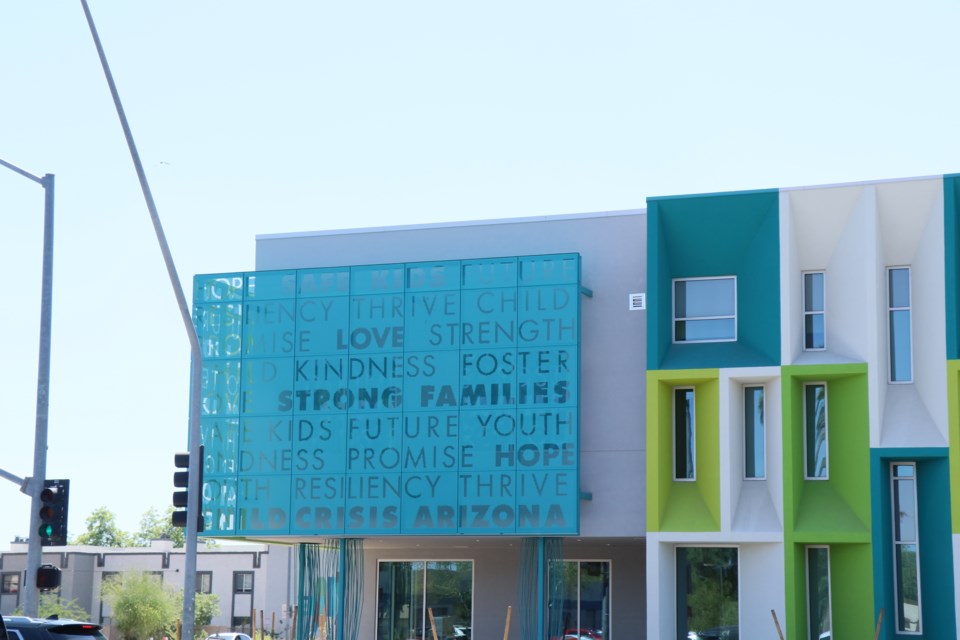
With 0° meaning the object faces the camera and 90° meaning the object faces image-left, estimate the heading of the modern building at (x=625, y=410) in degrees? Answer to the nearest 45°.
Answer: approximately 0°

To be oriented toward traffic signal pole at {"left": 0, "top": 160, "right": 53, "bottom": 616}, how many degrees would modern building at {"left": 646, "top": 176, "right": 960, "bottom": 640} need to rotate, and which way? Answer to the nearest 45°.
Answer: approximately 45° to its right
